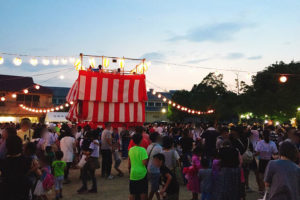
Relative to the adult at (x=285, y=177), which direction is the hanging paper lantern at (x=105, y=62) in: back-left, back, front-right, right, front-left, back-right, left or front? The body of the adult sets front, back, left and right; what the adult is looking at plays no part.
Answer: front-left

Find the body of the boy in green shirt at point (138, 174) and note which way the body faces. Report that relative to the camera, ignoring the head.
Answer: away from the camera

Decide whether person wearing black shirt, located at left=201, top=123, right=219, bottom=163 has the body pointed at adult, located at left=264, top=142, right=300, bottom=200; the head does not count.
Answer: no

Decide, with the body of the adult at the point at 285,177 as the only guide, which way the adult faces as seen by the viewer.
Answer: away from the camera

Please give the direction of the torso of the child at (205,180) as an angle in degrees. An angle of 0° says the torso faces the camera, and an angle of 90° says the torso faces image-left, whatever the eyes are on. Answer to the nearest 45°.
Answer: approximately 180°

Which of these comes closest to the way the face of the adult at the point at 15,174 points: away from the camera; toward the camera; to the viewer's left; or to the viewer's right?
away from the camera

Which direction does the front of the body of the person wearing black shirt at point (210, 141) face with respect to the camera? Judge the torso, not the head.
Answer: away from the camera

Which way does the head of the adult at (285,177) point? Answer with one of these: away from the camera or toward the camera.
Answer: away from the camera

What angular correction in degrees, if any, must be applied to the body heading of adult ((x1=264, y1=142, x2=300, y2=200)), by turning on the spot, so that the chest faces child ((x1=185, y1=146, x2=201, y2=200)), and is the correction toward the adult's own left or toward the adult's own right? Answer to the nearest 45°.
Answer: approximately 45° to the adult's own left

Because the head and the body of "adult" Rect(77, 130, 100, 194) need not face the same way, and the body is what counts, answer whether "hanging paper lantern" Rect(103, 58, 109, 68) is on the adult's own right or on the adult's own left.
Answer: on the adult's own right

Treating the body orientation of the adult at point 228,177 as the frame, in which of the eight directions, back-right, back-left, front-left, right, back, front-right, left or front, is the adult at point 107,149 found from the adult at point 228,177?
front-left

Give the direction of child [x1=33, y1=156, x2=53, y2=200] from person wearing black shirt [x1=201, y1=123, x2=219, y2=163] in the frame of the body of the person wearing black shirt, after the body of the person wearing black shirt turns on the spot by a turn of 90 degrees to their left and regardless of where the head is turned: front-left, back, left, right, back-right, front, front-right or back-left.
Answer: front-left

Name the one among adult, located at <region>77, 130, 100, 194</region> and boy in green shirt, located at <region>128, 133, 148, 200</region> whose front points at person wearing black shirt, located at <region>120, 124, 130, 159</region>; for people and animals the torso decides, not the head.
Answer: the boy in green shirt

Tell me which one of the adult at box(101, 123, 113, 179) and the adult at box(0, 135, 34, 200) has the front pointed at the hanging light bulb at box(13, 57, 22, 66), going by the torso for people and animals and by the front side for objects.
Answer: the adult at box(0, 135, 34, 200)

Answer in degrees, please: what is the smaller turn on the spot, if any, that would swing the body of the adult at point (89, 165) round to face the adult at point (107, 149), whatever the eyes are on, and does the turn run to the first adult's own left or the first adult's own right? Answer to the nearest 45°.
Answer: approximately 90° to the first adult's own right
